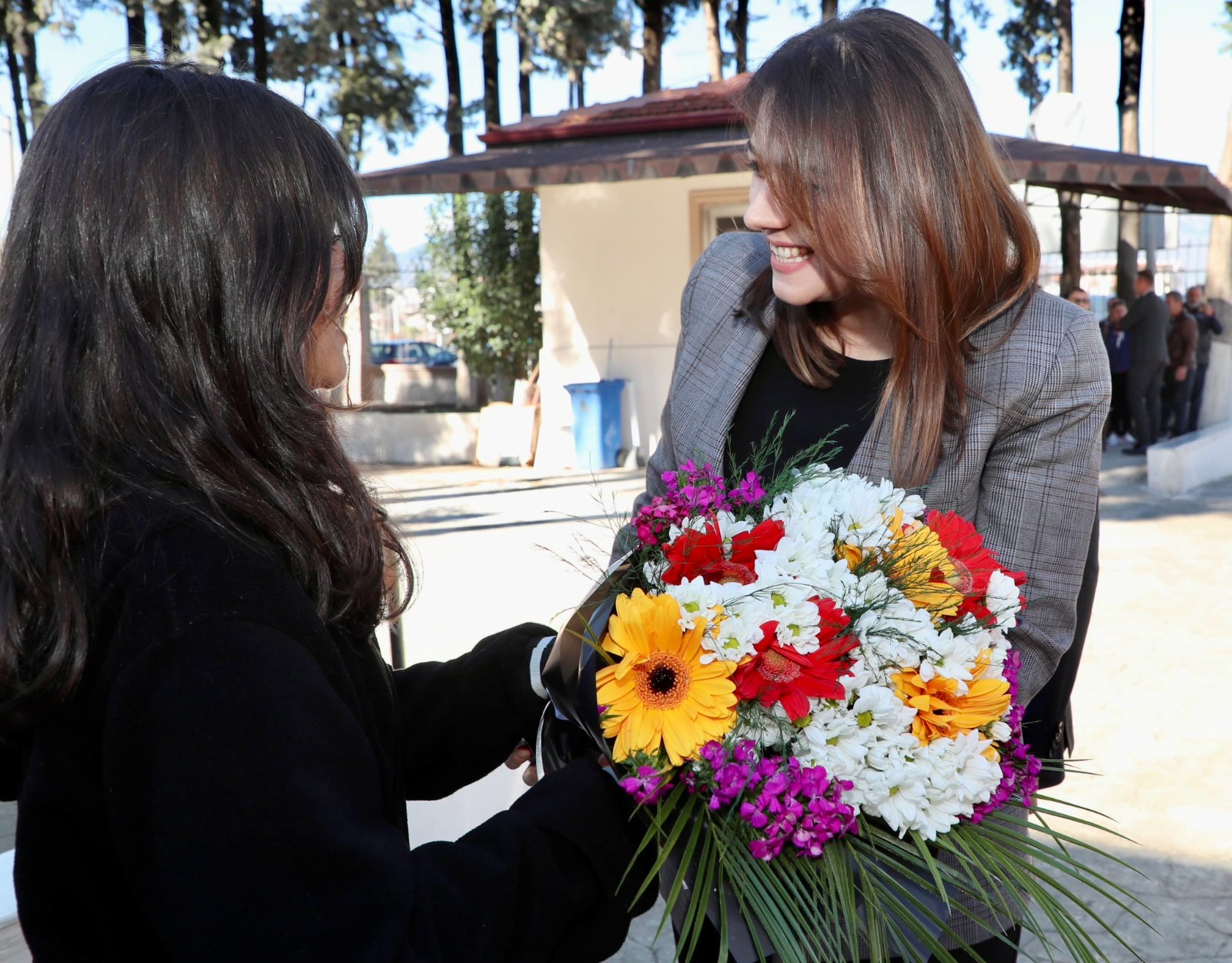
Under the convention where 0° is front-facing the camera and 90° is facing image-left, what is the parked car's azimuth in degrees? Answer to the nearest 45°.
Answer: approximately 270°

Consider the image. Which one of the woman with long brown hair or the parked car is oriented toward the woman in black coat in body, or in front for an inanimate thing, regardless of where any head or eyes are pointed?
the woman with long brown hair

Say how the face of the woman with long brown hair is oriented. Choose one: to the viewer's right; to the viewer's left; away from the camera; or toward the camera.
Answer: to the viewer's left

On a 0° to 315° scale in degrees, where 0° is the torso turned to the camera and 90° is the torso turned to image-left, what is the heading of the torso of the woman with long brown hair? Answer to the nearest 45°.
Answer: approximately 45°

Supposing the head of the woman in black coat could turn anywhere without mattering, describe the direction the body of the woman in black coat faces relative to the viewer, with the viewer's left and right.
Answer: facing to the right of the viewer

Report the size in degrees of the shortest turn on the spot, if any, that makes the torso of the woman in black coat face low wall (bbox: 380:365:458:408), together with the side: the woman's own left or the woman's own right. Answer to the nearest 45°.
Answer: approximately 90° to the woman's own left

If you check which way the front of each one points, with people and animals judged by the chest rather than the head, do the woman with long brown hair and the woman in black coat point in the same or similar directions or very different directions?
very different directions

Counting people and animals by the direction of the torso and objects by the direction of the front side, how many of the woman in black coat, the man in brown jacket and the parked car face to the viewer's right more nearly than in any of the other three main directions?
2

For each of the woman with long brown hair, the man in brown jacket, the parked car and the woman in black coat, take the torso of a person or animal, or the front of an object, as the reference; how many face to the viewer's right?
2

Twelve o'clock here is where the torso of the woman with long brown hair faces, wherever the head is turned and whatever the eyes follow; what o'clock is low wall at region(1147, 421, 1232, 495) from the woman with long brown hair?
The low wall is roughly at 5 o'clock from the woman with long brown hair.
